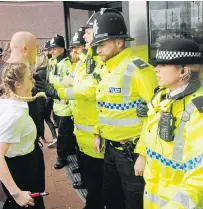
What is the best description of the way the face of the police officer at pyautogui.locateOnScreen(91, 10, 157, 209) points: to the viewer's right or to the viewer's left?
to the viewer's left

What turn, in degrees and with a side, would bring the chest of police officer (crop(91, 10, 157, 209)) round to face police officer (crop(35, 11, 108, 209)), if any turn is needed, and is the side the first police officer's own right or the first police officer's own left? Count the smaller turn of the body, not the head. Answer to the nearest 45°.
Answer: approximately 90° to the first police officer's own right

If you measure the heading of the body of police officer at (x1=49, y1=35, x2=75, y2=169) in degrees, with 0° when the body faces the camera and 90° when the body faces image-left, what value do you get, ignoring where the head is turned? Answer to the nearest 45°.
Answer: approximately 45°

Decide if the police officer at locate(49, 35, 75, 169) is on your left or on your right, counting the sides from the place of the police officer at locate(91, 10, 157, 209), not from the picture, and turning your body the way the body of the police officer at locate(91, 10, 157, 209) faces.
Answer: on your right

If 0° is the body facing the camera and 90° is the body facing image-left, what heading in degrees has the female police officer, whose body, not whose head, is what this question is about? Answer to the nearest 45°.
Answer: approximately 45°

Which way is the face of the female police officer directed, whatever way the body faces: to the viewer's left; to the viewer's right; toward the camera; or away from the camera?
to the viewer's left

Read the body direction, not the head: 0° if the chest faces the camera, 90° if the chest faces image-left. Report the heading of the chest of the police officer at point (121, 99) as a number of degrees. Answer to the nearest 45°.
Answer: approximately 45°

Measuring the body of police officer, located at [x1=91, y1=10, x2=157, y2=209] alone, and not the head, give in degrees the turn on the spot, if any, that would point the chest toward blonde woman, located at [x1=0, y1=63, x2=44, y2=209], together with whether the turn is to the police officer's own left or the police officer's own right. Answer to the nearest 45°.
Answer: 0° — they already face them
